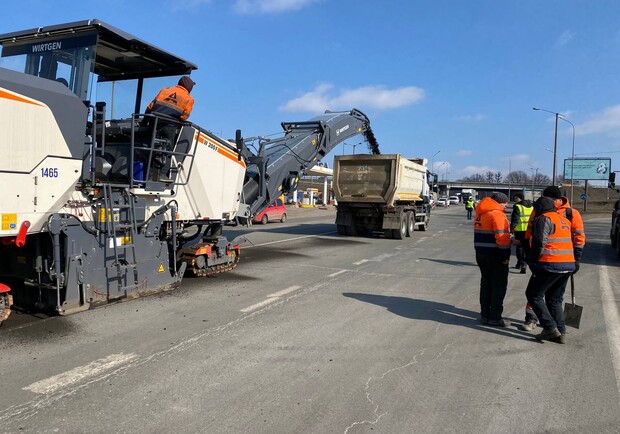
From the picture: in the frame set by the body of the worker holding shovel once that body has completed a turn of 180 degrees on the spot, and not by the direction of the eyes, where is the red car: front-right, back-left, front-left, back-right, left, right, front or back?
back

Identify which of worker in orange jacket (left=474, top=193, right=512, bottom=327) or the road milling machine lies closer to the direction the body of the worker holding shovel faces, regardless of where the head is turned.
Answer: the worker in orange jacket

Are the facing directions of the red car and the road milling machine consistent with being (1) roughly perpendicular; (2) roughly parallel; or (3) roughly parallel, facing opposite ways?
roughly parallel, facing opposite ways

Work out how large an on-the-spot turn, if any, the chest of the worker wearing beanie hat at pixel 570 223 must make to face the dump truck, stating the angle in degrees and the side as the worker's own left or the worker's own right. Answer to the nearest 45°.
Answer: approximately 90° to the worker's own right

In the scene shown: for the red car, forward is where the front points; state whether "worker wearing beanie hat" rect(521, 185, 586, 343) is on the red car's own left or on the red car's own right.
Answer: on the red car's own left

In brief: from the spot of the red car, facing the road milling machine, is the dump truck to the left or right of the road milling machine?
left

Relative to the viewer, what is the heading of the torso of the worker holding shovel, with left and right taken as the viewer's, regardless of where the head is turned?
facing away from the viewer and to the left of the viewer

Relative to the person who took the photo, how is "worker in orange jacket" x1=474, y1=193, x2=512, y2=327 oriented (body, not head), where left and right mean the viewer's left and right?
facing away from the viewer and to the right of the viewer

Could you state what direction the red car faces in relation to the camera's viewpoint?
facing the viewer and to the left of the viewer

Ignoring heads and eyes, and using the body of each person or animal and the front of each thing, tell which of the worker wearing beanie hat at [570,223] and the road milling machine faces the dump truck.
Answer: the road milling machine

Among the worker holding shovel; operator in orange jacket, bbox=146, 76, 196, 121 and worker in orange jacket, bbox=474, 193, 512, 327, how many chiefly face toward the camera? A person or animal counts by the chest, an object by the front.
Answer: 0

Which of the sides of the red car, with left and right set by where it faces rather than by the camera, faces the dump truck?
left

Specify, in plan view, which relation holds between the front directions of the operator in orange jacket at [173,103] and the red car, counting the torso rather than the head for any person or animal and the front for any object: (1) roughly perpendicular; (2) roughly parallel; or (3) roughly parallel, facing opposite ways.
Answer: roughly parallel, facing opposite ways

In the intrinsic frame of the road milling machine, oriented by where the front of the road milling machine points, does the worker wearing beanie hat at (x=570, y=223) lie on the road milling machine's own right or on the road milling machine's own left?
on the road milling machine's own right

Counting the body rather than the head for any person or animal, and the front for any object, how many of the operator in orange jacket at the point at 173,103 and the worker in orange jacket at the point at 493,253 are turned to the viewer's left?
0

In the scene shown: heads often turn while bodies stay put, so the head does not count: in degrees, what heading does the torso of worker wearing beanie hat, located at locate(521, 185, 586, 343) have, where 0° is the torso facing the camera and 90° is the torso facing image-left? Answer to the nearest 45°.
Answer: approximately 135°
